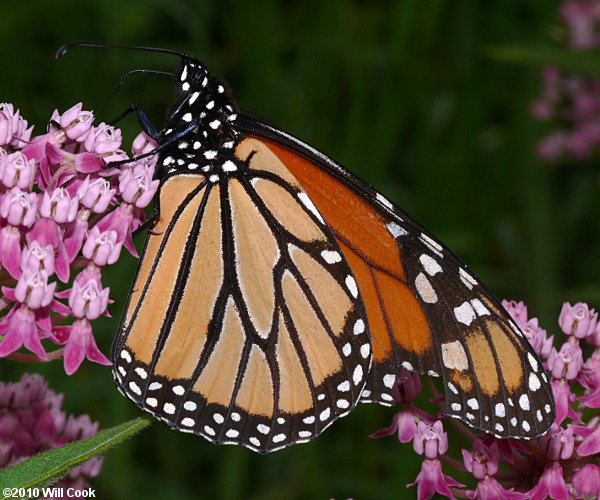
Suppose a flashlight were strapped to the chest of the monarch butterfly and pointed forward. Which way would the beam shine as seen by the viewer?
to the viewer's left

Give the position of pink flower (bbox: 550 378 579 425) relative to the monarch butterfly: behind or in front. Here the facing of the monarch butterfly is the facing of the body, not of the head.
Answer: behind

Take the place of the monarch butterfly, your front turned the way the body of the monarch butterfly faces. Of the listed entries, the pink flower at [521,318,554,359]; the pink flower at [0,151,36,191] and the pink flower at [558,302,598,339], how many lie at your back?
2

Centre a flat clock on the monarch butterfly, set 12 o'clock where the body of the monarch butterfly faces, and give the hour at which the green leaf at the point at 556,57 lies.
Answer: The green leaf is roughly at 4 o'clock from the monarch butterfly.

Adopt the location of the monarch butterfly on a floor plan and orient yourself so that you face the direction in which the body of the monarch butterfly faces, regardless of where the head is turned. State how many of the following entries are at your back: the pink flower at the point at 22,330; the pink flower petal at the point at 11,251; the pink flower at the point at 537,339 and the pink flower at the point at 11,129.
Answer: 1

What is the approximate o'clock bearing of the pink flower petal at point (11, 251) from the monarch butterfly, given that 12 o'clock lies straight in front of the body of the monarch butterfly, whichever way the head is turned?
The pink flower petal is roughly at 11 o'clock from the monarch butterfly.

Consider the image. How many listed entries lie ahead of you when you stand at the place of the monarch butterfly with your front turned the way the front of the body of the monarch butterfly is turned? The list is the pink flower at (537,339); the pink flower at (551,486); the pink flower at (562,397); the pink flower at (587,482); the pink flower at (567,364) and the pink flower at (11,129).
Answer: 1

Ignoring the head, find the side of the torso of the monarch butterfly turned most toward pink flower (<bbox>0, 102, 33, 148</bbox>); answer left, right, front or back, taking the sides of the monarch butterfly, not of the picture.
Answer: front

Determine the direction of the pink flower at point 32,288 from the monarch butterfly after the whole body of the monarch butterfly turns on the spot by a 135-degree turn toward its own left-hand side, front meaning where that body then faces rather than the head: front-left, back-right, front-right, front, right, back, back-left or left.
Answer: right
